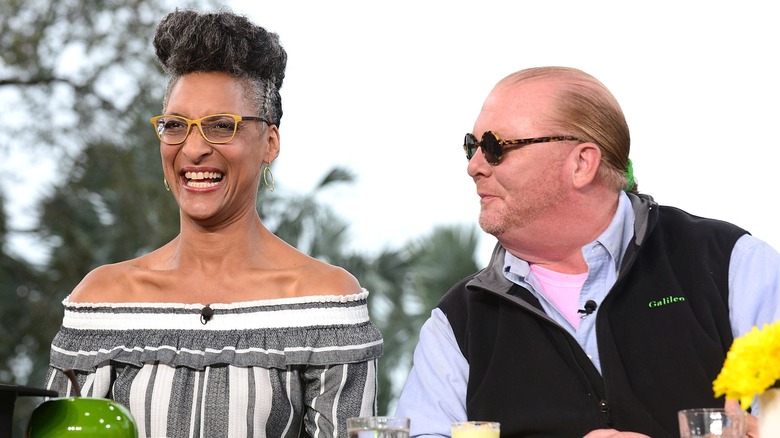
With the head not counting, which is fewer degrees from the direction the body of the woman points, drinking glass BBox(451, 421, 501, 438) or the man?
the drinking glass

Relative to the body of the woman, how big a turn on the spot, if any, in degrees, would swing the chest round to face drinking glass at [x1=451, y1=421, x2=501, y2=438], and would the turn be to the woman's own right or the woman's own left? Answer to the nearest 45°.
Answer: approximately 45° to the woman's own left

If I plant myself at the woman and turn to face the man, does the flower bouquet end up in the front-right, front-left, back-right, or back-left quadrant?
front-right

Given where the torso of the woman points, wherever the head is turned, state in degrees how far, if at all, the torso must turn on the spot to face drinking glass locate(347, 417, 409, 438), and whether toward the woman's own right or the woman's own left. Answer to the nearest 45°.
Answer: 0° — they already face it

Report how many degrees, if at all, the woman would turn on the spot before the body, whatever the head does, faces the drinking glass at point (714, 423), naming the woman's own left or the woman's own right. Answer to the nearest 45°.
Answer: approximately 45° to the woman's own left

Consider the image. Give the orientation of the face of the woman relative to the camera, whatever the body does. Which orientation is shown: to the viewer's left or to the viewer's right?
to the viewer's left

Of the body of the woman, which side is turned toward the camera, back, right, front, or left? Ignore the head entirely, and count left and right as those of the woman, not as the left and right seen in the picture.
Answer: front

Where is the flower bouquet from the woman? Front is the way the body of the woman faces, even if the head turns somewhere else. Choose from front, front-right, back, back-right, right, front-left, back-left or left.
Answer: front-left

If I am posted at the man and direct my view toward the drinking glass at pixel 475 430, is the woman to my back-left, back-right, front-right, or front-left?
front-right

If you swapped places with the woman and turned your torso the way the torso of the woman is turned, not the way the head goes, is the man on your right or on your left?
on your left
